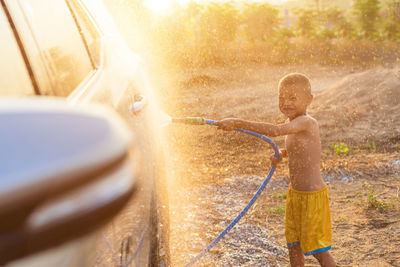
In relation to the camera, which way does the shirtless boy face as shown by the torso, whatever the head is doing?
to the viewer's left

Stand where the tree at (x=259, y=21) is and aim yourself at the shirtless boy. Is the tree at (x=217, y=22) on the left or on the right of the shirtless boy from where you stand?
right

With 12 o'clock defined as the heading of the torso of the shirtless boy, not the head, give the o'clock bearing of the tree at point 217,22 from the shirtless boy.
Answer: The tree is roughly at 3 o'clock from the shirtless boy.

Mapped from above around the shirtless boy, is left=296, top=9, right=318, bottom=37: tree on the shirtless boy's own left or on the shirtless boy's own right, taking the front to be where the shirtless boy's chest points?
on the shirtless boy's own right

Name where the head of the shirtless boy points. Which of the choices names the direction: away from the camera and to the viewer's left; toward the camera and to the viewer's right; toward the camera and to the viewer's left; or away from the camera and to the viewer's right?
toward the camera and to the viewer's left

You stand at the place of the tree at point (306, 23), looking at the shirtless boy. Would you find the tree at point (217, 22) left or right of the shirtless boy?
right
